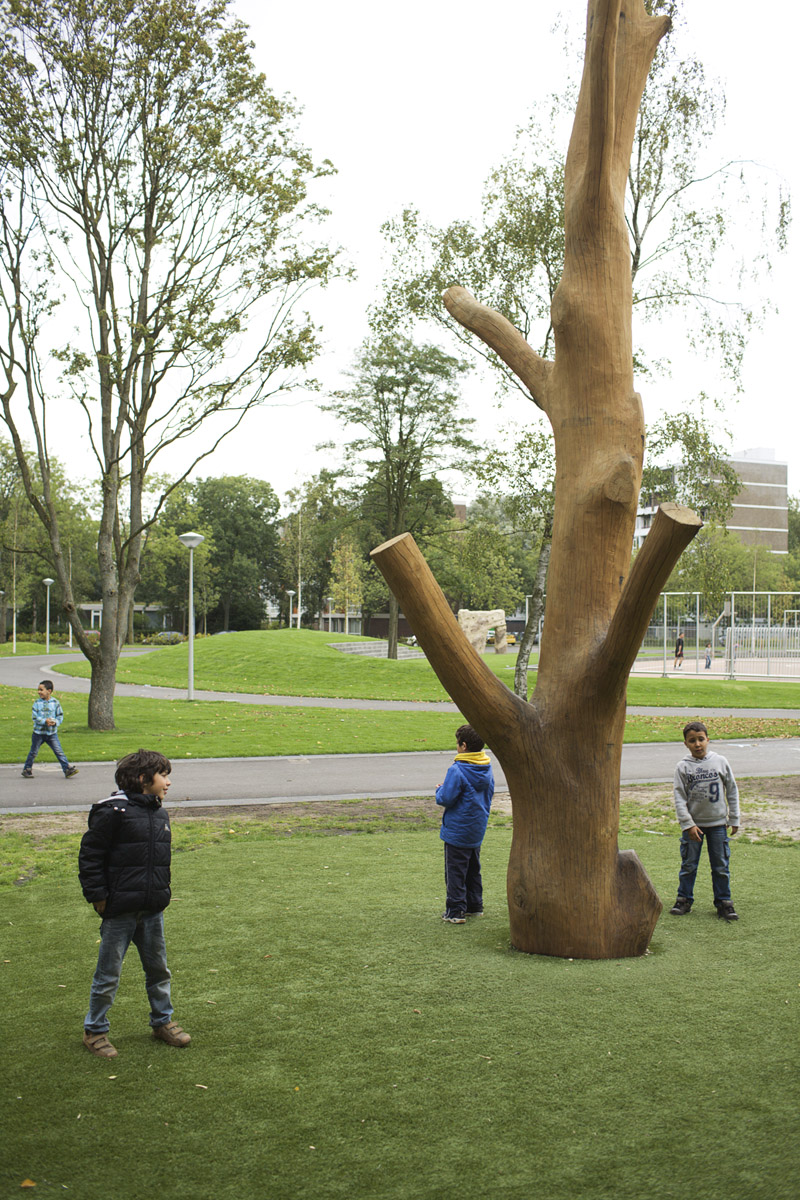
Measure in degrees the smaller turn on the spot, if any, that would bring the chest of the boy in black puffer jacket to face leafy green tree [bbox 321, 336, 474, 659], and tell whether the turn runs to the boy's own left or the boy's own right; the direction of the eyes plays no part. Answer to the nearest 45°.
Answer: approximately 135° to the boy's own left

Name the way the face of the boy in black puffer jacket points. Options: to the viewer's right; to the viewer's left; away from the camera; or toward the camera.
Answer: to the viewer's right

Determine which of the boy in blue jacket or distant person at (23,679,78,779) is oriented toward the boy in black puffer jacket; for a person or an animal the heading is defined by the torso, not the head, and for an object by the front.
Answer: the distant person

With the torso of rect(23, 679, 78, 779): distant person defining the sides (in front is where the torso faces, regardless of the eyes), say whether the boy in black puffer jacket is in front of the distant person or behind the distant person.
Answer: in front

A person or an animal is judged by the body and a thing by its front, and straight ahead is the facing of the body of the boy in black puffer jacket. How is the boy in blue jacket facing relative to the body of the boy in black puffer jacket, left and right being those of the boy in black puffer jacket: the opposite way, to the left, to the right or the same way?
the opposite way

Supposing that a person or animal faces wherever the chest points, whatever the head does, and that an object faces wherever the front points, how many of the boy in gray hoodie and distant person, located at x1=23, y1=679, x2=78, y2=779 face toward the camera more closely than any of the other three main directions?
2

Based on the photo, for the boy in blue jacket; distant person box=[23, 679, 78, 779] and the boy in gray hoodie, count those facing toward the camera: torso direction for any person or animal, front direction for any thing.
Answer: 2
